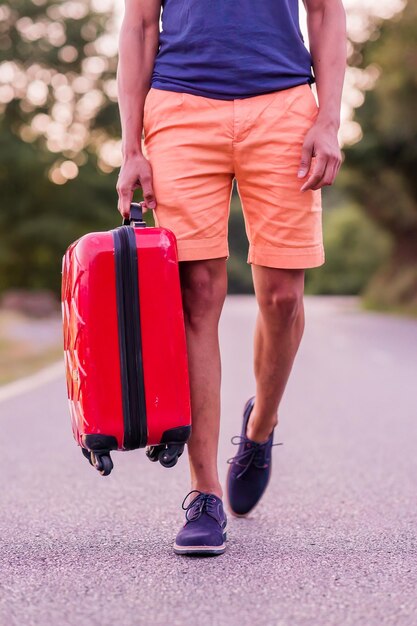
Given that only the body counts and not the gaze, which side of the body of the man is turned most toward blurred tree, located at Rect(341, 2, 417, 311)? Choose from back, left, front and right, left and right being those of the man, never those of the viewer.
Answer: back

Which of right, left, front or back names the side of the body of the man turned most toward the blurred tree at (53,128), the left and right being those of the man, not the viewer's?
back

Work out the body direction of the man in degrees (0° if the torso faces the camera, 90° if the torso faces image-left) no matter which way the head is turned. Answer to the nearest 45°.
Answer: approximately 0°
